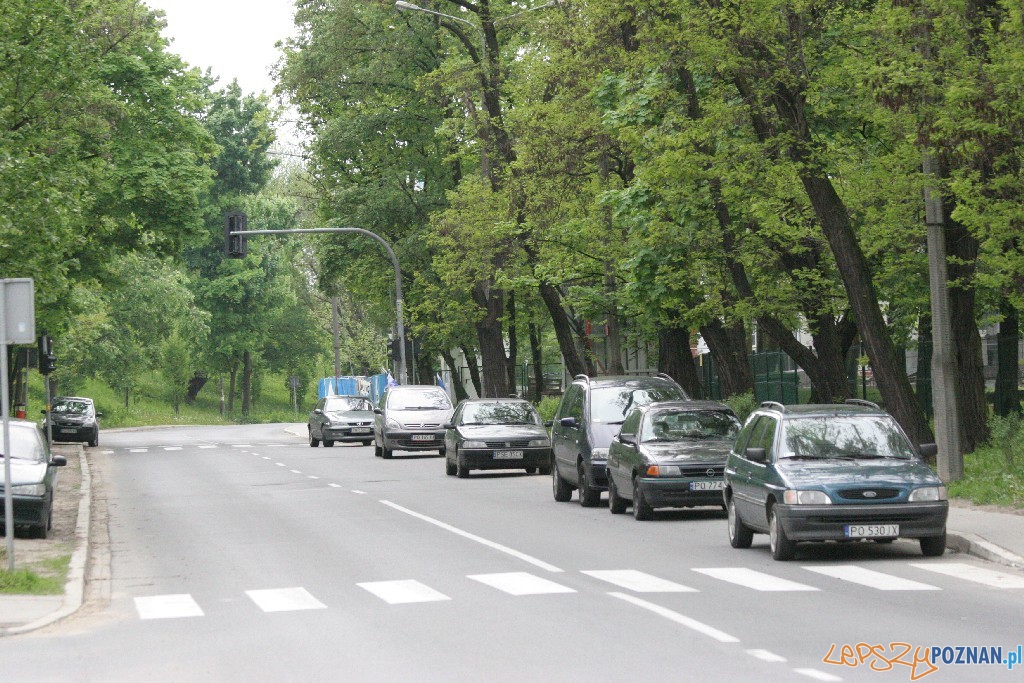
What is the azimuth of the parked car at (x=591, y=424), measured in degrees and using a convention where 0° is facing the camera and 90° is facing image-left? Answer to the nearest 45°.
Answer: approximately 0°

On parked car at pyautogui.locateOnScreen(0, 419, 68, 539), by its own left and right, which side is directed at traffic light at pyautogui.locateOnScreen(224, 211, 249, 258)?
back

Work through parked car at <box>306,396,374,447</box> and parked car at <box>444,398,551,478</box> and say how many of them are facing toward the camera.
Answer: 2

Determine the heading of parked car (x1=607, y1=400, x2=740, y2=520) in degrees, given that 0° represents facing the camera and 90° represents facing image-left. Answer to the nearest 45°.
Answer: approximately 0°

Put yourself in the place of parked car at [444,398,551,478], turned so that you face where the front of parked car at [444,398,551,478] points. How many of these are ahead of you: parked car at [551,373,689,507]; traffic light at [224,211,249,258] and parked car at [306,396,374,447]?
1

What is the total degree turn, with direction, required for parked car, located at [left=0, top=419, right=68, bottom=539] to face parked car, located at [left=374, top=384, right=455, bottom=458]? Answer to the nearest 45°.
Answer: approximately 135° to its left

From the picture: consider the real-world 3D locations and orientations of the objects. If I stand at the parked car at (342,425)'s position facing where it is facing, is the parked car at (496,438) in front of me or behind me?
in front

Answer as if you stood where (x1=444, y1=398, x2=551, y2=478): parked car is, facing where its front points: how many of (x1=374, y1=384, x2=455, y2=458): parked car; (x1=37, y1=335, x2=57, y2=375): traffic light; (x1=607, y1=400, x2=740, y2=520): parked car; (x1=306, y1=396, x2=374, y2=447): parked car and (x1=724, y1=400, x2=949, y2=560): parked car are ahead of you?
2

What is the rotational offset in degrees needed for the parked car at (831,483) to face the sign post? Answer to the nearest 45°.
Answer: approximately 90° to its right

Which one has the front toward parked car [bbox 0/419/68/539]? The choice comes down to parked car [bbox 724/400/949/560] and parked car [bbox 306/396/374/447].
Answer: parked car [bbox 306/396/374/447]
